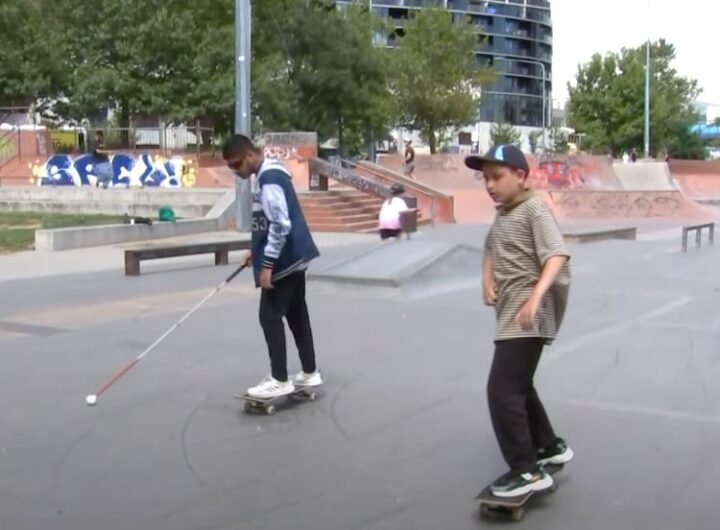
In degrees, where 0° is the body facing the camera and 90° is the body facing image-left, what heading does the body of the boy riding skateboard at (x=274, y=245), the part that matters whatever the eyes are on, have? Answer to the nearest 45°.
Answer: approximately 90°

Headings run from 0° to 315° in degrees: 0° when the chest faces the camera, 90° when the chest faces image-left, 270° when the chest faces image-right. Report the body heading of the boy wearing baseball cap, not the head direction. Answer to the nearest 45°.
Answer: approximately 45°

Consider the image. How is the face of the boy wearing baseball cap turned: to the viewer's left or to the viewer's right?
to the viewer's left

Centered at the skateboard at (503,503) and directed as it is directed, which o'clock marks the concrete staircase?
The concrete staircase is roughly at 4 o'clock from the skateboard.

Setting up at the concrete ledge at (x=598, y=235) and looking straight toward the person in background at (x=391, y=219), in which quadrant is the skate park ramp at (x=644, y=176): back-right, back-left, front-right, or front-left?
back-right

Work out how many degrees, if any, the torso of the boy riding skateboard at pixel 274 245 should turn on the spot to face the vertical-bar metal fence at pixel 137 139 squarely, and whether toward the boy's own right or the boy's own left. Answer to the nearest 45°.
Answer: approximately 90° to the boy's own right
